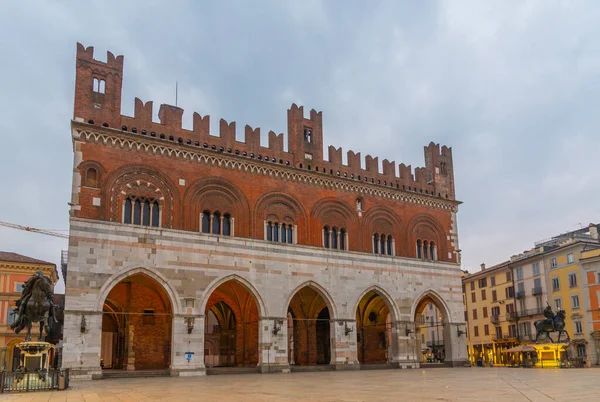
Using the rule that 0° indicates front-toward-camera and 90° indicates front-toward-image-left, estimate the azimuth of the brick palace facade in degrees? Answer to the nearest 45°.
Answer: approximately 315°

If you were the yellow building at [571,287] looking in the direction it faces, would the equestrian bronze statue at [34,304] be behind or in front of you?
in front

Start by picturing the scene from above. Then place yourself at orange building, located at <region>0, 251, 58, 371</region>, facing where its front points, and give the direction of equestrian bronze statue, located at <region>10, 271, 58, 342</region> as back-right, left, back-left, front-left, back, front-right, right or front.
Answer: front-right

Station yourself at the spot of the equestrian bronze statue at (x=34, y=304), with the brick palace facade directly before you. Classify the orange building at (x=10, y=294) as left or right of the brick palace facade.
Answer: left

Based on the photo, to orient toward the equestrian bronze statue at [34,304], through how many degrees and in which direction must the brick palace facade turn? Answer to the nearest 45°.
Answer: approximately 90° to its right

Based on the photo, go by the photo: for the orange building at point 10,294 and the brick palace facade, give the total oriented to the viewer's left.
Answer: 0

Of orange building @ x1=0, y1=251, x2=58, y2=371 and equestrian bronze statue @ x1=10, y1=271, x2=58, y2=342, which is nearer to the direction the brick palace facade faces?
the equestrian bronze statue

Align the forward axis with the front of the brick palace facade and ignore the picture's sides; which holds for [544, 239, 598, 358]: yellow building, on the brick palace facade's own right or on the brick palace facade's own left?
on the brick palace facade's own left

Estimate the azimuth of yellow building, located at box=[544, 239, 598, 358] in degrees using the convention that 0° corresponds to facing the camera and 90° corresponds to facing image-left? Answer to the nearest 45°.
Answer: approximately 45°

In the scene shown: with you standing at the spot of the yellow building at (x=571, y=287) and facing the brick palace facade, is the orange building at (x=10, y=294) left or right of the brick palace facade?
right
